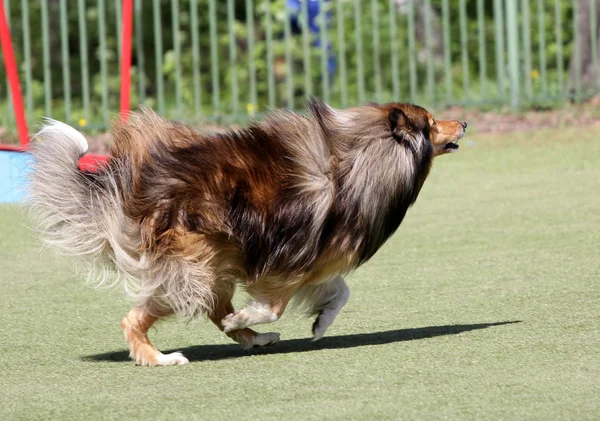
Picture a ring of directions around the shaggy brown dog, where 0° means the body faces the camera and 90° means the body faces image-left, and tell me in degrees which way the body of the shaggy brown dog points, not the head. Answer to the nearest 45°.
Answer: approximately 270°

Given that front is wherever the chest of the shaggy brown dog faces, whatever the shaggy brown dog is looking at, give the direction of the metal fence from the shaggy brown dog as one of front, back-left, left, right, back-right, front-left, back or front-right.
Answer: left

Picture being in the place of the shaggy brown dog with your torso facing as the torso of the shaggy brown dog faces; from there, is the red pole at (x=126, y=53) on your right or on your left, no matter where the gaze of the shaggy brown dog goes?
on your left

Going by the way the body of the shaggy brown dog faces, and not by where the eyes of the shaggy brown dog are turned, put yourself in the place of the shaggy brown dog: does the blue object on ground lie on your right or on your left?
on your left
